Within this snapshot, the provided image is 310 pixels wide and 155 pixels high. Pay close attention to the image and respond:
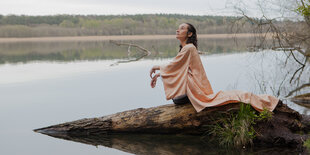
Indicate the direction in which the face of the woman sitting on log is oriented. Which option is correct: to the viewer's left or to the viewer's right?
to the viewer's left

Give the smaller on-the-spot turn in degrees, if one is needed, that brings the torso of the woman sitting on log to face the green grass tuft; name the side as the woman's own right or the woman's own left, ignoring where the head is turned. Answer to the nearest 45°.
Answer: approximately 180°

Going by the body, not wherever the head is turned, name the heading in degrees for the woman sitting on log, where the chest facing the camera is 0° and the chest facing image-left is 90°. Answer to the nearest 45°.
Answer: approximately 90°
